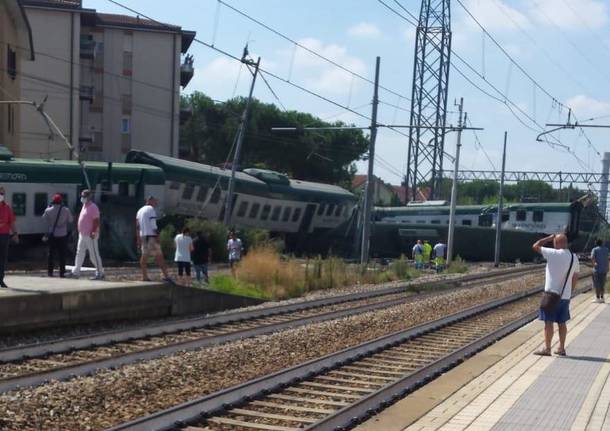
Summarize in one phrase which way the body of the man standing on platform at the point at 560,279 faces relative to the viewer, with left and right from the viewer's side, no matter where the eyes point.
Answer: facing away from the viewer and to the left of the viewer

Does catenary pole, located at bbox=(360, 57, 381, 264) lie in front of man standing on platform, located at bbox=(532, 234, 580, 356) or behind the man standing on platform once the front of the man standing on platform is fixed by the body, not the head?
in front

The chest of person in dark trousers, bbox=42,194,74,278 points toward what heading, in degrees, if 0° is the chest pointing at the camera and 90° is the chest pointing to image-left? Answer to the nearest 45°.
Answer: approximately 180°

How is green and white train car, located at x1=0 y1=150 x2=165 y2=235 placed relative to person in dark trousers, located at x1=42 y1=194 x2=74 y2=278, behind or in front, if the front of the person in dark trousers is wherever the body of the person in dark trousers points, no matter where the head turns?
in front

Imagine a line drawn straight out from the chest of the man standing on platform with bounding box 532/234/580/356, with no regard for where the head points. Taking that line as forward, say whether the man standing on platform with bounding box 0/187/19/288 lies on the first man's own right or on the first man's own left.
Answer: on the first man's own left

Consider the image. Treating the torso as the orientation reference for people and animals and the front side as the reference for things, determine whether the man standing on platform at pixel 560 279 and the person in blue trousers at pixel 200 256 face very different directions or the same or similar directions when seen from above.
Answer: same or similar directions

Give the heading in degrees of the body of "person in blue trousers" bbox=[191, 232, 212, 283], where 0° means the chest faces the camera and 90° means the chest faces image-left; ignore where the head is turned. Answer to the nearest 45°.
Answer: approximately 180°

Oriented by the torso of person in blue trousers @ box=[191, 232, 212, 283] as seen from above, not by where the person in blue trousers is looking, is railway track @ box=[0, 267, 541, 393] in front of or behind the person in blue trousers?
behind

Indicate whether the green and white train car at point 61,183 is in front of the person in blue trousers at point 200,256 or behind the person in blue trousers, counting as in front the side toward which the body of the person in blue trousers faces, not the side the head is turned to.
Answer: in front

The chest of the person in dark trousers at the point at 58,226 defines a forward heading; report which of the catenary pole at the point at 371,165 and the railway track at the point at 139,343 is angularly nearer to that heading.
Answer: the catenary pole

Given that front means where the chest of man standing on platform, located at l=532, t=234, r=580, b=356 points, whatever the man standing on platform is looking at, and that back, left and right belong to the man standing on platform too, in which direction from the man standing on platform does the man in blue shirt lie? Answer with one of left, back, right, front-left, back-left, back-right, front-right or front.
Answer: front-right

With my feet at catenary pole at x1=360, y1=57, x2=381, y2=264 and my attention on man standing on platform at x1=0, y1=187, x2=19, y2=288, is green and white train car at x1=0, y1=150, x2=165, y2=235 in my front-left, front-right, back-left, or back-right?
front-right
